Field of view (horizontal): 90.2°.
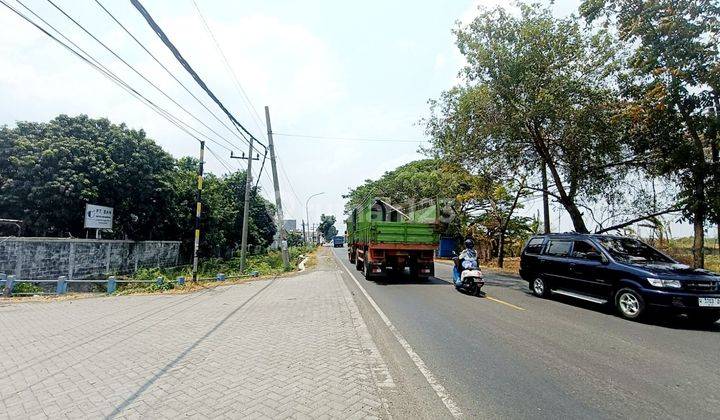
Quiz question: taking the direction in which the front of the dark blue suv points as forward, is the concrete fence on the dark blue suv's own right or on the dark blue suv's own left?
on the dark blue suv's own right

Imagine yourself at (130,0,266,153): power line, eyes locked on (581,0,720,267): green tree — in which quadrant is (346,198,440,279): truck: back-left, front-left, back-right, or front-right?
front-left

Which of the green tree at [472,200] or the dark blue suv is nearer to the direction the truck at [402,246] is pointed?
the green tree

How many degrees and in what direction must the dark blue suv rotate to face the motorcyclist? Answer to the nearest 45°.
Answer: approximately 135° to its right

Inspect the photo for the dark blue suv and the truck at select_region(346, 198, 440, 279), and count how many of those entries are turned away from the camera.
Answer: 1

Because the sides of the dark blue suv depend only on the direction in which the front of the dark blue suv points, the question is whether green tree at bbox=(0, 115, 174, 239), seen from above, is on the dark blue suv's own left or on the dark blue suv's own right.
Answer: on the dark blue suv's own right

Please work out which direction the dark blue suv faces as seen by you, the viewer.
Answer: facing the viewer and to the right of the viewer

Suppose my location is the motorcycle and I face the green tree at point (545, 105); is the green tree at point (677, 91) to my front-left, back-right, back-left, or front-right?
front-right

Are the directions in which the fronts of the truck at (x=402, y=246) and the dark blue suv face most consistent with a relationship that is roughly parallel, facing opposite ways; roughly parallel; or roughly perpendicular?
roughly parallel, facing opposite ways

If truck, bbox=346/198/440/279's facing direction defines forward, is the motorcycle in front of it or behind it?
behind

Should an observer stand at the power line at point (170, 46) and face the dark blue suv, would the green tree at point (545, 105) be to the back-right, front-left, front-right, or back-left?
front-left

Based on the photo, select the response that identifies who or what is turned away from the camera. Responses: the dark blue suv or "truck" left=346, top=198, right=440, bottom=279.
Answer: the truck

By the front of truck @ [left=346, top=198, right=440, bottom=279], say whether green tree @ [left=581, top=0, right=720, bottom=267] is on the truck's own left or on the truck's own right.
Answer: on the truck's own right

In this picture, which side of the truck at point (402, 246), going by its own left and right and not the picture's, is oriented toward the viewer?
back

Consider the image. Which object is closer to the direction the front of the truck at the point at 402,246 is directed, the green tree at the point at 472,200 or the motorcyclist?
the green tree

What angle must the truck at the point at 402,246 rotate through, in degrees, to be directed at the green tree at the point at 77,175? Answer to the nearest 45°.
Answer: approximately 90° to its left
